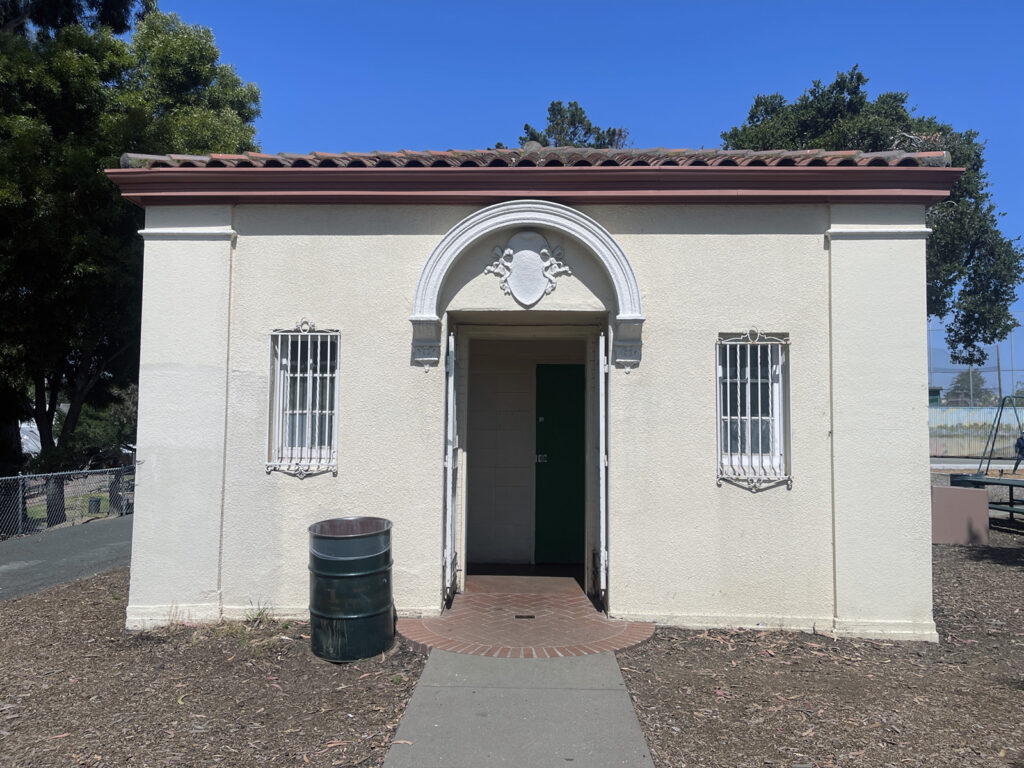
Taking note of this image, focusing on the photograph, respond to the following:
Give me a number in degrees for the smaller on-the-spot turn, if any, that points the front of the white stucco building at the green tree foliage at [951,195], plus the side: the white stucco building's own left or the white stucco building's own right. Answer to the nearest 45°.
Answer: approximately 135° to the white stucco building's own left

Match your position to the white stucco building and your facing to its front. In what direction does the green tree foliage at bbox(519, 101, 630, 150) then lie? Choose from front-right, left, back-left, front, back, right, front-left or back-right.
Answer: back

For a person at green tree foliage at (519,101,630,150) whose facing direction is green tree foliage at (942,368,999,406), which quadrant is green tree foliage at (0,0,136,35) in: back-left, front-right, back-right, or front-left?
back-right

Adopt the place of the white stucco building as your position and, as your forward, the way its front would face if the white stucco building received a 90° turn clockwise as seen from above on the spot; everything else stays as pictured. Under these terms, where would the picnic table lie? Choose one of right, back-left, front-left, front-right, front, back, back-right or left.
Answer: back-right

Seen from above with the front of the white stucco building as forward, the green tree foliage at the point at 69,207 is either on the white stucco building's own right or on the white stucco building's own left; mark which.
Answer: on the white stucco building's own right

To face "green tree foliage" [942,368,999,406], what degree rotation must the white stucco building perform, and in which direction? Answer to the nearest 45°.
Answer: approximately 135° to its left

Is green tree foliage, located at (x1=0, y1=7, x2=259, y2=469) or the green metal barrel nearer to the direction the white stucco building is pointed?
the green metal barrel

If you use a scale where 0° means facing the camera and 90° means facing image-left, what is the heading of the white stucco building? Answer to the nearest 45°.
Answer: approximately 0°

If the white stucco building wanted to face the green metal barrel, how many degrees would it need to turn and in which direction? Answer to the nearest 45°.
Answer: approximately 90° to its right

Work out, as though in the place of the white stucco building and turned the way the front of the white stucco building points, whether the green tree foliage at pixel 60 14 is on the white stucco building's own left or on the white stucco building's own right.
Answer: on the white stucco building's own right

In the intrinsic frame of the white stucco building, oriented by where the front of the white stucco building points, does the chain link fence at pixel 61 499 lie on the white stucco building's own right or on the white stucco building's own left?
on the white stucco building's own right
